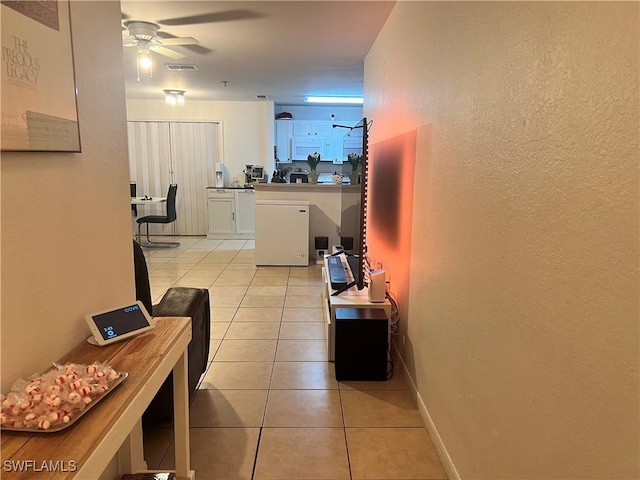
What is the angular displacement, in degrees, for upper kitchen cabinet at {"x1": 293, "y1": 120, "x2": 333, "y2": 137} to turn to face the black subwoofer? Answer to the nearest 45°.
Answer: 0° — it already faces it

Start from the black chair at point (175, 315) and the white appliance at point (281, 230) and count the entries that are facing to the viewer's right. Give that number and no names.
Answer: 1

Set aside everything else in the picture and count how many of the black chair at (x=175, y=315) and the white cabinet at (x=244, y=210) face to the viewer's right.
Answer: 1

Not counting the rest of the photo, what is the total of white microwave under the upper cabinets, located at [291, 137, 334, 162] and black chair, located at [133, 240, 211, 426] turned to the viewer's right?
1

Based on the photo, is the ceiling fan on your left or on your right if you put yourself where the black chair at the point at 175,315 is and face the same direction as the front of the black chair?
on your left

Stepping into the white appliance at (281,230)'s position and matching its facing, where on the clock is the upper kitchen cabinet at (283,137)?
The upper kitchen cabinet is roughly at 6 o'clock from the white appliance.

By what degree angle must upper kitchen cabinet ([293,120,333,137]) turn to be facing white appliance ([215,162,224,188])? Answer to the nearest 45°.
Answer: approximately 90° to its right

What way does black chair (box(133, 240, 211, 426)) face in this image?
to the viewer's right

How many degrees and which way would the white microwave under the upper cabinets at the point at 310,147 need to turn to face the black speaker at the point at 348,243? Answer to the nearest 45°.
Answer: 0° — it already faces it

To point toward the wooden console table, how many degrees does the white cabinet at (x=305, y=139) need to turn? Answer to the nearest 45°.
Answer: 0° — it already faces it

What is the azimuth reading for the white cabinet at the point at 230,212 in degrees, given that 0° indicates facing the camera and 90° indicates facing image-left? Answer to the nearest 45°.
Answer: approximately 0°
